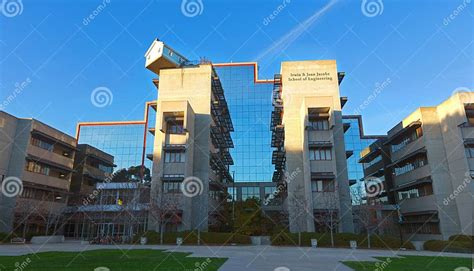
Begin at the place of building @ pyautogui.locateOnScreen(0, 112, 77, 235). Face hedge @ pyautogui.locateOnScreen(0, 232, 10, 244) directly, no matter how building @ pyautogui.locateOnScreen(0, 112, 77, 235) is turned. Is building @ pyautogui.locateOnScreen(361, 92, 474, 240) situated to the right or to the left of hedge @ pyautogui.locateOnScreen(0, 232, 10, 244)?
left

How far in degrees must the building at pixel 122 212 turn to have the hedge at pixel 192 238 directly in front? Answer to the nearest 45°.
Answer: approximately 45° to its left

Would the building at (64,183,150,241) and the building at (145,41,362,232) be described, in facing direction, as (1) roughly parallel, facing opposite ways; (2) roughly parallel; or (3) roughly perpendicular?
roughly parallel

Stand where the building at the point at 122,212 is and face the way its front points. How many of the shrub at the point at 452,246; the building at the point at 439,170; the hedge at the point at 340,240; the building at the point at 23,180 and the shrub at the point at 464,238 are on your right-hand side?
1

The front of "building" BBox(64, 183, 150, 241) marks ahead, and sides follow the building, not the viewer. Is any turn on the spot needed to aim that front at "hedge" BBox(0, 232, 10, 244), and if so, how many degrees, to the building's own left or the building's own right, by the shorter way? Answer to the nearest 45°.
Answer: approximately 45° to the building's own right

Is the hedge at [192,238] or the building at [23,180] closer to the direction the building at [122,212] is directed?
the hedge

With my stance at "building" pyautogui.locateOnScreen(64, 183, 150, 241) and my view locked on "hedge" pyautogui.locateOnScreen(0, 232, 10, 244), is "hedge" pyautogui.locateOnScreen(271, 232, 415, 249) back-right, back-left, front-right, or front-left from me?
back-left

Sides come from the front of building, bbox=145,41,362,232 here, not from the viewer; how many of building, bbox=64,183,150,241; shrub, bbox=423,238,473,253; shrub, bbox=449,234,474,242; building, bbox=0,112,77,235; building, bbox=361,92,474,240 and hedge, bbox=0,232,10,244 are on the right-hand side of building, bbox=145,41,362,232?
3

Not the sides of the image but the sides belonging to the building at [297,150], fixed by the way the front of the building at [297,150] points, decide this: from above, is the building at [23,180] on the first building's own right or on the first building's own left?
on the first building's own right

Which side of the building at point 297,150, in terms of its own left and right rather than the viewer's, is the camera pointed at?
front

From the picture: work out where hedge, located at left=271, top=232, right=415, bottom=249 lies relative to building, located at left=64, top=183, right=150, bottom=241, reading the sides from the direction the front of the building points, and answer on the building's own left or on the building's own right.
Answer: on the building's own left

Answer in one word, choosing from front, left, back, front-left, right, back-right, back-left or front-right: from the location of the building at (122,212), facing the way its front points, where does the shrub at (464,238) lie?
front-left

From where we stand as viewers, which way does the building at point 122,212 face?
facing the viewer

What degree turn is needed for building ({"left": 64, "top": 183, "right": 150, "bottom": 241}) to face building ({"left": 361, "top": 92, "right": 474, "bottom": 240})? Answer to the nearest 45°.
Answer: approximately 45° to its left

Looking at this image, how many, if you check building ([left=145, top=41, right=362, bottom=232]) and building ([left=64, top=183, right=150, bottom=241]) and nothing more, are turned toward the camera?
2

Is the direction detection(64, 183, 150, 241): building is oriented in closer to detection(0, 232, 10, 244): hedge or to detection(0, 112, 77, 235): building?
the hedge
